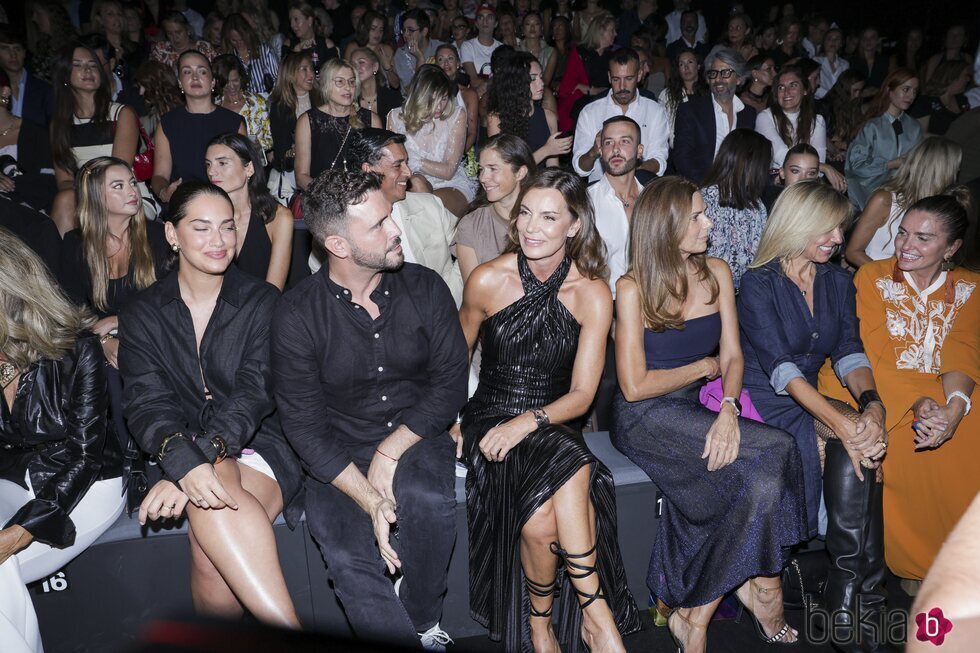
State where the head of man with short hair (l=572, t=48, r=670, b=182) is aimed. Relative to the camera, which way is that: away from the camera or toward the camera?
toward the camera

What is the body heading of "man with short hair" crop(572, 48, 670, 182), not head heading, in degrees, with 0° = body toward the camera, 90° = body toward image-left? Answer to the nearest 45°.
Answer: approximately 0°

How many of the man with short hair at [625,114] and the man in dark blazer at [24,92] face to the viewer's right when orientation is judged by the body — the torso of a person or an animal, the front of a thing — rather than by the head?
0

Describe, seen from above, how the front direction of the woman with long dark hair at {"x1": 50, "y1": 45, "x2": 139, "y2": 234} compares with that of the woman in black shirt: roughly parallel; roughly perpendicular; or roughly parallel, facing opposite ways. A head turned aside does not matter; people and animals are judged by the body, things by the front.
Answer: roughly parallel

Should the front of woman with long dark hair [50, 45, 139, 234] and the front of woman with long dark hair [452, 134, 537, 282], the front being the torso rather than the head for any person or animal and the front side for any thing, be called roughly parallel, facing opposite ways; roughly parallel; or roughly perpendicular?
roughly parallel

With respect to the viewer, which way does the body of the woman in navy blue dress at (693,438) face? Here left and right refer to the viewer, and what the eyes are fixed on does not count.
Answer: facing the viewer and to the right of the viewer

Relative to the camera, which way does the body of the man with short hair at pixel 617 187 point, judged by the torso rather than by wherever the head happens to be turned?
toward the camera

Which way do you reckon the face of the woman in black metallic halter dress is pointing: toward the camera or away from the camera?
toward the camera

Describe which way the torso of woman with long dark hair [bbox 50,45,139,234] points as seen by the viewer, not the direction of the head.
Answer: toward the camera

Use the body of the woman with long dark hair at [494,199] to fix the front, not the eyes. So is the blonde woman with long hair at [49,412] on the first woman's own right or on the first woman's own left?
on the first woman's own right

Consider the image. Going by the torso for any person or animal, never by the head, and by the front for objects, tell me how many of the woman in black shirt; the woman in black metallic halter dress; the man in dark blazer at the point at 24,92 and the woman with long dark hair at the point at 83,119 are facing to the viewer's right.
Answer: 0
